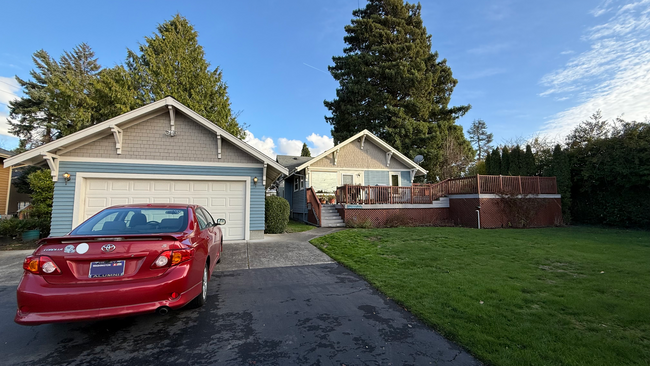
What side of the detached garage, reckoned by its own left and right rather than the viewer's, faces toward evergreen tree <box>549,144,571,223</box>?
left

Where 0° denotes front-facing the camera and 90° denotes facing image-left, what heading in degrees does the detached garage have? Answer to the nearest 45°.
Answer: approximately 0°

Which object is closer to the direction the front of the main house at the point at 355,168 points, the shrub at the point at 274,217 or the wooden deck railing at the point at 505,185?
the shrub

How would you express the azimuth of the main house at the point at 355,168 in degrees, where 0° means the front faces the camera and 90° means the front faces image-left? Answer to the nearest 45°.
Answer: approximately 0°

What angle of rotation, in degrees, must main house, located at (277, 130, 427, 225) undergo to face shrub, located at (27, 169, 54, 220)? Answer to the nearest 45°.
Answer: approximately 45° to its right

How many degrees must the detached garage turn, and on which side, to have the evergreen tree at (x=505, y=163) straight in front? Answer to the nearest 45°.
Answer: approximately 90° to its left

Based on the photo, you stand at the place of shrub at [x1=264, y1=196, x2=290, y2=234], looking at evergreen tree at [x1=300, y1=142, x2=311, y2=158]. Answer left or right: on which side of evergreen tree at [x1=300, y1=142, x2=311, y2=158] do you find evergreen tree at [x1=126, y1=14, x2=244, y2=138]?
left

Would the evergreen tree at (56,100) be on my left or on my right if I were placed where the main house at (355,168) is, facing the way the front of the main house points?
on my right

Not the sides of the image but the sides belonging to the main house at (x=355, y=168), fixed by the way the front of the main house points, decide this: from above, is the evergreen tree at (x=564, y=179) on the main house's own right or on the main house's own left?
on the main house's own left

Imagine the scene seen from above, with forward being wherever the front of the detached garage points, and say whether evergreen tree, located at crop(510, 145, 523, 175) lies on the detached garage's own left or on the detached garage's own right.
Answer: on the detached garage's own left
